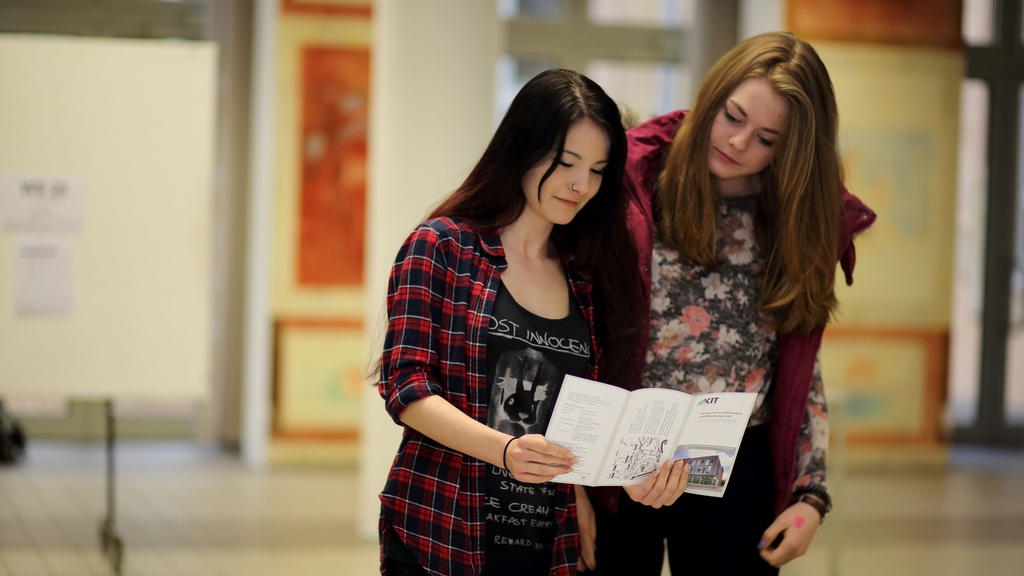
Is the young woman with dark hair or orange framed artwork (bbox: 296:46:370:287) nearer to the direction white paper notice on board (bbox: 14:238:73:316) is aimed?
the young woman with dark hair

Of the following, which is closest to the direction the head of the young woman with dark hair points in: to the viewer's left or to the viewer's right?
to the viewer's right

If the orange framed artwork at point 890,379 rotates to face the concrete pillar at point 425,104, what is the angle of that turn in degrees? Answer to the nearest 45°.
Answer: approximately 45° to its right

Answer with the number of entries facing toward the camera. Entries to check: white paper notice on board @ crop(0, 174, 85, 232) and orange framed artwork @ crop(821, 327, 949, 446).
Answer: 2
